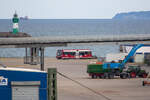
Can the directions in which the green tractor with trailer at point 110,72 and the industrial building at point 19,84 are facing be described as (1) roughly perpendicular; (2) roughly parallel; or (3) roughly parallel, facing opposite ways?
roughly perpendicular

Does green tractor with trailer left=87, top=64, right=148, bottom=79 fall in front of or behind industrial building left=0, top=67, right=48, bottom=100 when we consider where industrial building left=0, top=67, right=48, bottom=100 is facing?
behind

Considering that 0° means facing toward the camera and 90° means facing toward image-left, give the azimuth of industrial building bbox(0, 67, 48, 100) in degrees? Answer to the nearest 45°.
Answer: approximately 0°
